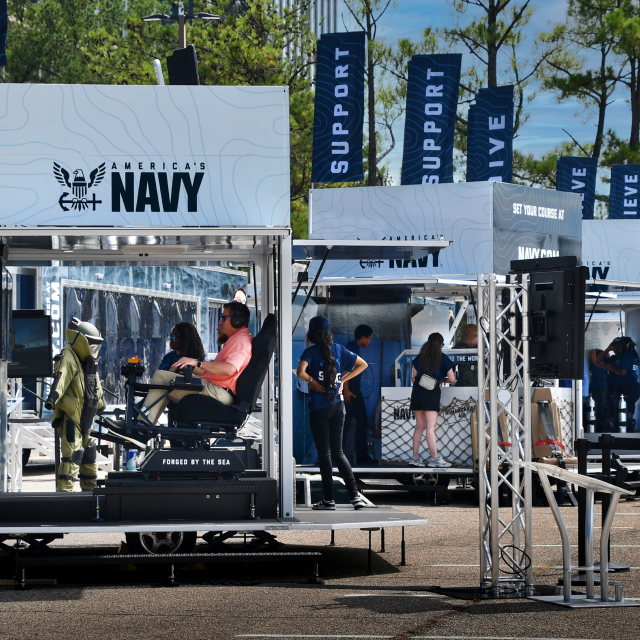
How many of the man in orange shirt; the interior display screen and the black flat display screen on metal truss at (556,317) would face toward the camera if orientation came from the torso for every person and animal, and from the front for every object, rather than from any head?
1

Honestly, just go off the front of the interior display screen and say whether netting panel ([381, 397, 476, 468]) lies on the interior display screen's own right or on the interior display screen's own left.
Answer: on the interior display screen's own left

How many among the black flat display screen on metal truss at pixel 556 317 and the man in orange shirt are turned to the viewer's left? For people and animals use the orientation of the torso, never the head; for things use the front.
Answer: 1

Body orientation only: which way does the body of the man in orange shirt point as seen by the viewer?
to the viewer's left

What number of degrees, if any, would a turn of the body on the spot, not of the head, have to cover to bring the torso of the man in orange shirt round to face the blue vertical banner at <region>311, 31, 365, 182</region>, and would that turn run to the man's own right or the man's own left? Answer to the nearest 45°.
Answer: approximately 90° to the man's own right

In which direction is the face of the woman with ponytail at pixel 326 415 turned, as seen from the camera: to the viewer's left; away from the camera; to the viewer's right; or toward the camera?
away from the camera

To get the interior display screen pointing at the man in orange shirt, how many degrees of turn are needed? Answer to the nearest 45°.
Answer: approximately 45° to its left

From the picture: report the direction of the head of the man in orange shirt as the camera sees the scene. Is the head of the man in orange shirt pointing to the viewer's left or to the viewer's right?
to the viewer's left
